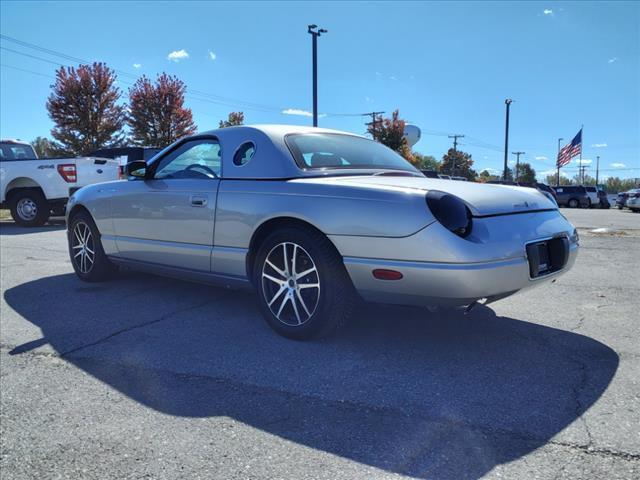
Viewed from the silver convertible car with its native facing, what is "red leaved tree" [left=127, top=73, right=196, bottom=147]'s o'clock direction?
The red leaved tree is roughly at 1 o'clock from the silver convertible car.

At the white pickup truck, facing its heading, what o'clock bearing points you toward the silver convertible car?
The silver convertible car is roughly at 7 o'clock from the white pickup truck.

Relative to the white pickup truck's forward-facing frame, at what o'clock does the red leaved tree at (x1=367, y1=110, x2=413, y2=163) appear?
The red leaved tree is roughly at 3 o'clock from the white pickup truck.

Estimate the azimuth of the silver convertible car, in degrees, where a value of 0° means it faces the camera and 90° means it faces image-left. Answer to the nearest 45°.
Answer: approximately 135°

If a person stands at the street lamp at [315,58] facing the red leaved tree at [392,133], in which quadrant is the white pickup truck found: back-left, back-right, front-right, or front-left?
back-left

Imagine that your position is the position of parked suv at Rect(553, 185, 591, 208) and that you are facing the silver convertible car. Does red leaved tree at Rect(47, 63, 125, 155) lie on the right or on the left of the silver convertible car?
right

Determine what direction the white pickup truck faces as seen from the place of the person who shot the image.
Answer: facing away from the viewer and to the left of the viewer

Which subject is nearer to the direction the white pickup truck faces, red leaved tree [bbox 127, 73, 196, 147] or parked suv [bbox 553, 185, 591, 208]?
the red leaved tree

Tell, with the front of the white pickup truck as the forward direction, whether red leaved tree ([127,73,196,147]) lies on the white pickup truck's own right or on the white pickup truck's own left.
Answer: on the white pickup truck's own right

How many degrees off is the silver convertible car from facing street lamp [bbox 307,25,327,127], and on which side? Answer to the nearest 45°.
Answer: approximately 45° to its right

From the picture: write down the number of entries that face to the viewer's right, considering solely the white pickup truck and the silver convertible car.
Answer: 0

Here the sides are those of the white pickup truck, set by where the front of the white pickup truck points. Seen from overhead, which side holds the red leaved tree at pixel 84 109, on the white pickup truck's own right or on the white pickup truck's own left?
on the white pickup truck's own right

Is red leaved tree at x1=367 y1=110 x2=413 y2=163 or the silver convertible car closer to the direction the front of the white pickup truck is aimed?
the red leaved tree
